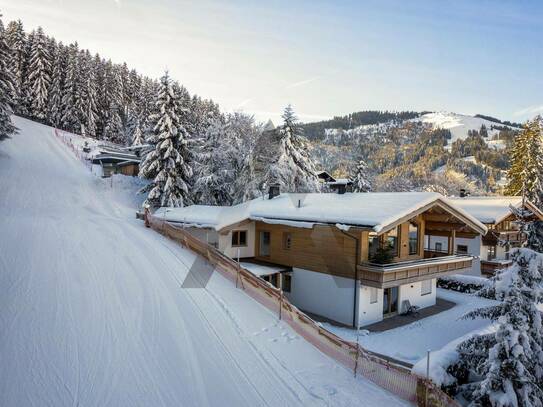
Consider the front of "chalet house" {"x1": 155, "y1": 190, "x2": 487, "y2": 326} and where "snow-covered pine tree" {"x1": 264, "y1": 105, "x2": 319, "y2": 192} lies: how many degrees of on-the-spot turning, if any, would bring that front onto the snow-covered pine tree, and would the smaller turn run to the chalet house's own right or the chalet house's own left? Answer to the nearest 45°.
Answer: approximately 135° to the chalet house's own left

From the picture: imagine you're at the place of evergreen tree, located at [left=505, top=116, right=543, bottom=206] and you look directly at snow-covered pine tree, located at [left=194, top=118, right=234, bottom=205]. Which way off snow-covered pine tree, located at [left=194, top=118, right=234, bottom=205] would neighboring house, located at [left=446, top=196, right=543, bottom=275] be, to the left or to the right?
left

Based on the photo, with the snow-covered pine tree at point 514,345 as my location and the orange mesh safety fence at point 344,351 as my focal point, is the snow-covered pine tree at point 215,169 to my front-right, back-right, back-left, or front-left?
front-right

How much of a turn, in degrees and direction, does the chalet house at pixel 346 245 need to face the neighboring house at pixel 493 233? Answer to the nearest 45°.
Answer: approximately 90° to its left

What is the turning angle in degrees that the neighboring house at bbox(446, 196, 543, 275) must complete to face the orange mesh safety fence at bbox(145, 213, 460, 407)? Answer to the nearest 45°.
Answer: approximately 45° to its right

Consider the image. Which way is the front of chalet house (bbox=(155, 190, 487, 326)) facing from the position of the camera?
facing the viewer and to the right of the viewer

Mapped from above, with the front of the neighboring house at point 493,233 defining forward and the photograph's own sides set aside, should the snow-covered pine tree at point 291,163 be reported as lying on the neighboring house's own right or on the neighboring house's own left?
on the neighboring house's own right

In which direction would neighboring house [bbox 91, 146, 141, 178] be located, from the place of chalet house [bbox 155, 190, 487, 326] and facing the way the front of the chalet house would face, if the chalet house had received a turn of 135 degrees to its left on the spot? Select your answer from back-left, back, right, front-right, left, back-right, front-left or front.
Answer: front-left

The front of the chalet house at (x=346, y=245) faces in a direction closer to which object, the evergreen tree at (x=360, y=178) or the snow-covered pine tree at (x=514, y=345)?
the snow-covered pine tree

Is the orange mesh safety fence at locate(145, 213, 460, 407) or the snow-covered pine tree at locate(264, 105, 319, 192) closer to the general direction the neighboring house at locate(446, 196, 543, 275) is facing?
the orange mesh safety fence

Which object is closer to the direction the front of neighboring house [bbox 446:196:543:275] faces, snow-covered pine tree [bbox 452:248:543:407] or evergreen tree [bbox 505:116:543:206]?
the snow-covered pine tree

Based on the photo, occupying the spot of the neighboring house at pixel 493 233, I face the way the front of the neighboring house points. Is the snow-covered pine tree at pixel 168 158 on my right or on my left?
on my right

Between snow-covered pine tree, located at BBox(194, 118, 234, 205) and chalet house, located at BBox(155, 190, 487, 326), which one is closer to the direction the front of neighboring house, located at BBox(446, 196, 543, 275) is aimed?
the chalet house

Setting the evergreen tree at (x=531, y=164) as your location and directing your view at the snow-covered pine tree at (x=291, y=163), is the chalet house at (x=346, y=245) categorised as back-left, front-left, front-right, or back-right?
front-left

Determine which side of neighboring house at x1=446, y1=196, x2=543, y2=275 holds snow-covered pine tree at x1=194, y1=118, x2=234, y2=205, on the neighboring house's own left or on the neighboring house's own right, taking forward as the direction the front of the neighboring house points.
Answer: on the neighboring house's own right
